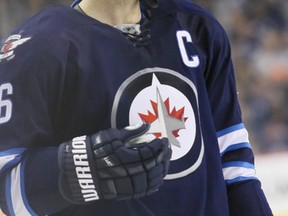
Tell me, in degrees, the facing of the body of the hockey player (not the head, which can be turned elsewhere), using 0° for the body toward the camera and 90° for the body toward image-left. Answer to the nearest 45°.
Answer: approximately 315°
